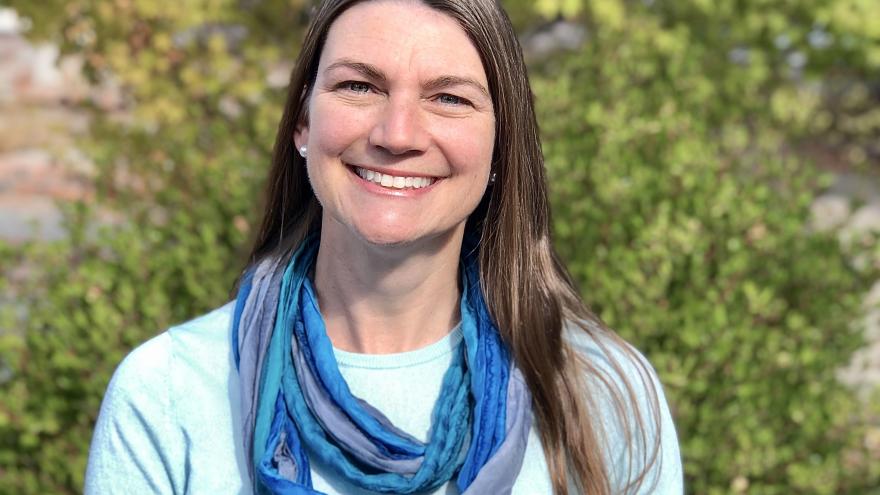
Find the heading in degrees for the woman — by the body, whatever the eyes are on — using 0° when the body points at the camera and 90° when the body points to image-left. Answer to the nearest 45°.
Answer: approximately 0°
